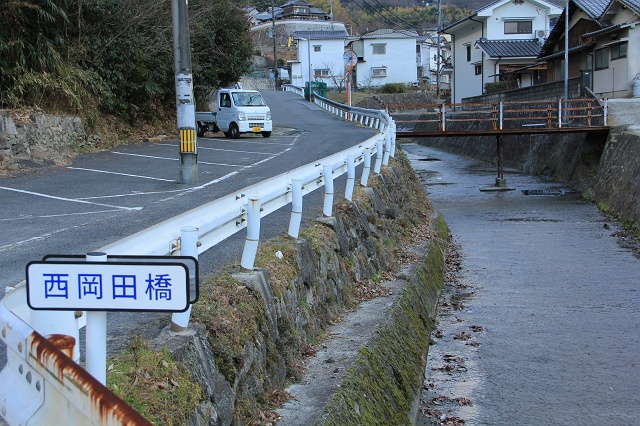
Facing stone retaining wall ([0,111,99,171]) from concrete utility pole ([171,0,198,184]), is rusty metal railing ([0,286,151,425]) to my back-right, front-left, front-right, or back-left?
back-left

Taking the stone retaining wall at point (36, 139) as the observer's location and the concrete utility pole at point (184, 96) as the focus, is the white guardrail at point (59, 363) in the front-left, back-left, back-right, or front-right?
front-right

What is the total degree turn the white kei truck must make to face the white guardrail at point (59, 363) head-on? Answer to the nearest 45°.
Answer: approximately 45° to its right

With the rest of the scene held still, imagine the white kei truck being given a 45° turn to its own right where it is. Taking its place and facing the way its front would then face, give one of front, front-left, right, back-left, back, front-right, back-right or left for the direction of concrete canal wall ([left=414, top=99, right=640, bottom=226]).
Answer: left

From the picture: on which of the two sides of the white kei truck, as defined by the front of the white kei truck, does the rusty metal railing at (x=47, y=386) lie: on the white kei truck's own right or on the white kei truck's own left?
on the white kei truck's own right

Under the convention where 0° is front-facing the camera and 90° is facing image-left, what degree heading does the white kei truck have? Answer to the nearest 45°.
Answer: approximately 315°

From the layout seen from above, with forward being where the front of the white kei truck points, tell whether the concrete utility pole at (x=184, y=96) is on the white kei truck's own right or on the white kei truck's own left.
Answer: on the white kei truck's own right
